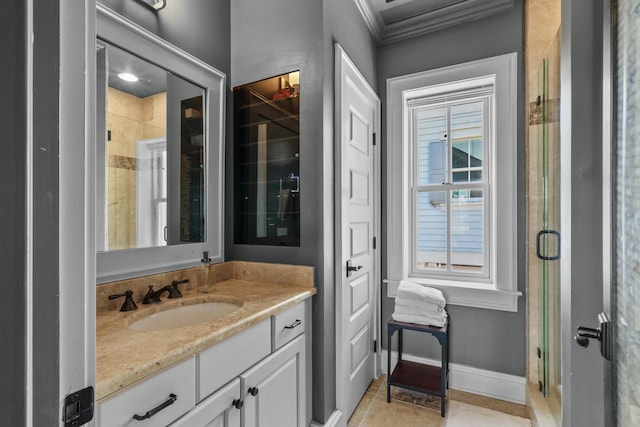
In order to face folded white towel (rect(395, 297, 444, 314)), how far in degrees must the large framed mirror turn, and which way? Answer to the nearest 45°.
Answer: approximately 45° to its left

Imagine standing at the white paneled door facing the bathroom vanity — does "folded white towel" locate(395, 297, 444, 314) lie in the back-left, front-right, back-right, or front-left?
back-left

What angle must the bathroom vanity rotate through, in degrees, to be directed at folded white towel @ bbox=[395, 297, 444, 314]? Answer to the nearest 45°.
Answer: approximately 90° to its left

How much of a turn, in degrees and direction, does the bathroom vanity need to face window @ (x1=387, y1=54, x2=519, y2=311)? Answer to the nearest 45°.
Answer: approximately 45° to its left

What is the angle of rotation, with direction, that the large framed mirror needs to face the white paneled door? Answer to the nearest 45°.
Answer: approximately 45° to its left

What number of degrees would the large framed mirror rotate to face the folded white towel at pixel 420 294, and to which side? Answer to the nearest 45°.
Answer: approximately 45° to its left

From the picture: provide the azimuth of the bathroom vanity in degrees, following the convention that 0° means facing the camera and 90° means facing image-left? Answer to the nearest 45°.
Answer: approximately 315°

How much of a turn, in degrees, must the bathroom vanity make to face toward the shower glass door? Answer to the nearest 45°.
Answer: approximately 45° to its left

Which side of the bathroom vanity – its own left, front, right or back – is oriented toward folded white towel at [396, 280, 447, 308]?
left
